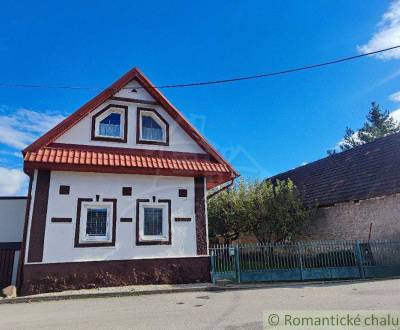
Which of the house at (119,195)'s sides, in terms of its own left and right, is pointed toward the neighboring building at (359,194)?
left

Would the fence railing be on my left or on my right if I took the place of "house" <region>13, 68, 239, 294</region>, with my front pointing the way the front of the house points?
on my left

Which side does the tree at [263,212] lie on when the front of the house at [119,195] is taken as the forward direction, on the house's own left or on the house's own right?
on the house's own left

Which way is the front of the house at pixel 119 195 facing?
toward the camera

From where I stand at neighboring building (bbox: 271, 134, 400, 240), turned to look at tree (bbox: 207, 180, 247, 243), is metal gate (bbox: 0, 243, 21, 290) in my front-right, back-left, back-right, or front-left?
front-left

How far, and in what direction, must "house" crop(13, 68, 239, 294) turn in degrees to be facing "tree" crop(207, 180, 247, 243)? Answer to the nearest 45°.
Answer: approximately 135° to its left
